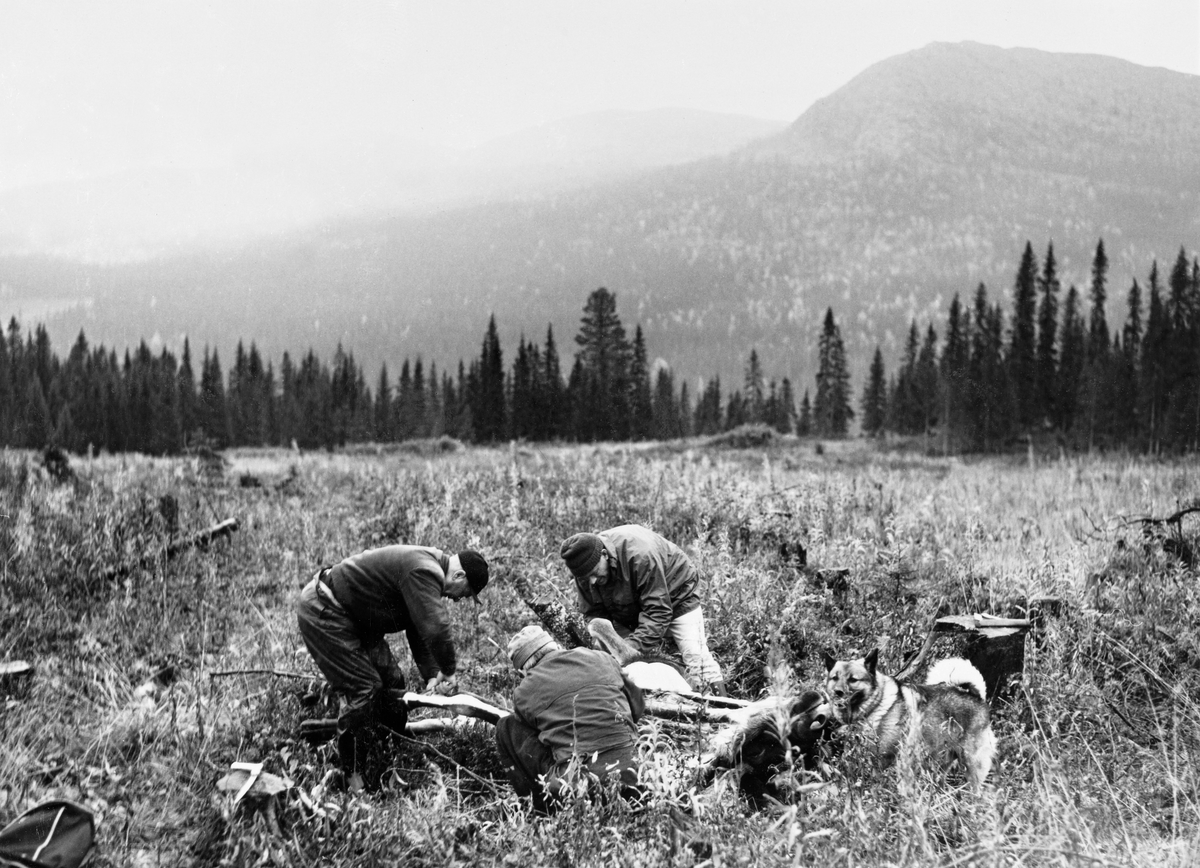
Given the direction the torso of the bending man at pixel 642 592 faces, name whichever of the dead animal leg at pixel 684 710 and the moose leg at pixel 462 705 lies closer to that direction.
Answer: the moose leg

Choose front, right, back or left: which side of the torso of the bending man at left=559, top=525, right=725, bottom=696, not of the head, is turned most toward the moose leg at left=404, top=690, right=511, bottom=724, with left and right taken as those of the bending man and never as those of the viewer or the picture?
front

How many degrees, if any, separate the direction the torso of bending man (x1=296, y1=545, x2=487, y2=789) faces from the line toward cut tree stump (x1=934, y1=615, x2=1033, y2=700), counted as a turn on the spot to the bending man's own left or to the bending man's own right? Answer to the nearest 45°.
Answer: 0° — they already face it

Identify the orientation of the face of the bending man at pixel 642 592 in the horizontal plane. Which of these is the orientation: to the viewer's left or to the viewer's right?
to the viewer's left

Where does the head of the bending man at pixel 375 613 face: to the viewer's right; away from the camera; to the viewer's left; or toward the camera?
to the viewer's right

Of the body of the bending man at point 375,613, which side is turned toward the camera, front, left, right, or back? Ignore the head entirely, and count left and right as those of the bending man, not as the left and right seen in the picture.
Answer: right

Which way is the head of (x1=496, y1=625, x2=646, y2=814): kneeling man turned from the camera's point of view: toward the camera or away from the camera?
away from the camera

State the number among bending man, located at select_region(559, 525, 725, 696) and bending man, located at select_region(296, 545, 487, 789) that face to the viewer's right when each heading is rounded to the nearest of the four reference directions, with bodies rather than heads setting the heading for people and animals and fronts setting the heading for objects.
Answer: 1

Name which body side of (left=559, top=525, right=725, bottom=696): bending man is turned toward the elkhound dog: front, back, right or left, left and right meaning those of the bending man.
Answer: left

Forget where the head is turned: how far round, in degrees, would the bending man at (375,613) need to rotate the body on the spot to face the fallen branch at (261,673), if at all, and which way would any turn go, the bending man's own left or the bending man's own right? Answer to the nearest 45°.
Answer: approximately 135° to the bending man's own left

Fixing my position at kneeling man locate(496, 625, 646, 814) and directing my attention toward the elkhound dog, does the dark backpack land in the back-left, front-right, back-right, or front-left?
back-right

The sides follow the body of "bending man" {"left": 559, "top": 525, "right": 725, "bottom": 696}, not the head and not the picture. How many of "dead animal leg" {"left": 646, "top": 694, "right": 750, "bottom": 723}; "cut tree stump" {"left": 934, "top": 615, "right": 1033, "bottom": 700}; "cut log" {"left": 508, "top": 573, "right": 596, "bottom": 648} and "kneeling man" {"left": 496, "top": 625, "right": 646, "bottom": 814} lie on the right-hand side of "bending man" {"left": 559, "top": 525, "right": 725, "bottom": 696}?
1

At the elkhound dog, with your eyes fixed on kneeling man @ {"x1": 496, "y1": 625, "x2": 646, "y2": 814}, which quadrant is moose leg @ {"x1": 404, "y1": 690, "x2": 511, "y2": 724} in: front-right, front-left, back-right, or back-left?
front-right
